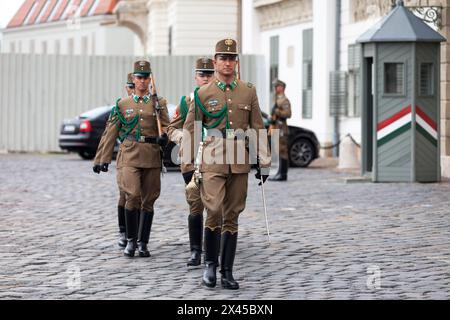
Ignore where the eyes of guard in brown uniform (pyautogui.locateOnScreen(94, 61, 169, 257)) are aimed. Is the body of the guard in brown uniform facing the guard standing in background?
no

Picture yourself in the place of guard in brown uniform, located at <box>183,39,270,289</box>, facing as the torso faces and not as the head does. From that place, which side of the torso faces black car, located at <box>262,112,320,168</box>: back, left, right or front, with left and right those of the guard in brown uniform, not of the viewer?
back

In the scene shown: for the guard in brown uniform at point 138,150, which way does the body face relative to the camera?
toward the camera

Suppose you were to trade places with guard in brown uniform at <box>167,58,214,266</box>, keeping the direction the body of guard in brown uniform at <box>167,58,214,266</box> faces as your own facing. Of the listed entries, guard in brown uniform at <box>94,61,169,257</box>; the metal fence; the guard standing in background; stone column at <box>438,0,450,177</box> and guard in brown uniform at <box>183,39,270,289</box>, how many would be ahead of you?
1

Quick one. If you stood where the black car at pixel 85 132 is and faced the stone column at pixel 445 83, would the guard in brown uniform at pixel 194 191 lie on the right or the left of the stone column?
right

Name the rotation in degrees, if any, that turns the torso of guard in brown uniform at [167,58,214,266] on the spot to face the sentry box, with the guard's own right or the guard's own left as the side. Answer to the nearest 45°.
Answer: approximately 180°

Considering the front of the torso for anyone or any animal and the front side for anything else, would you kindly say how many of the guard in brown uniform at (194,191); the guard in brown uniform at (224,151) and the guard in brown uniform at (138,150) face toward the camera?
3

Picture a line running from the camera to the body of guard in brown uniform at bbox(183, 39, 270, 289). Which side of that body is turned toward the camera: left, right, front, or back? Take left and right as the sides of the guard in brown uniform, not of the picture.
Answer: front

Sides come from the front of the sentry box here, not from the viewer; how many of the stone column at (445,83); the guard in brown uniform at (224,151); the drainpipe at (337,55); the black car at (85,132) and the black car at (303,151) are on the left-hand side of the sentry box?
1

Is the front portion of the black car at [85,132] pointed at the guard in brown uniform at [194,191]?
no

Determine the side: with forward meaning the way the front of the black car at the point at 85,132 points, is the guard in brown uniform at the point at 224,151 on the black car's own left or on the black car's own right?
on the black car's own right

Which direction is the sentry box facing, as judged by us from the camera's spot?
facing to the left of the viewer

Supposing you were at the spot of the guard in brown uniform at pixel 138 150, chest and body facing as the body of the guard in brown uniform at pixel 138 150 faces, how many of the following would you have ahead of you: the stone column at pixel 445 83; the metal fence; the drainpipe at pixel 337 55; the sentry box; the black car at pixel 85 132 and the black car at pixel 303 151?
0

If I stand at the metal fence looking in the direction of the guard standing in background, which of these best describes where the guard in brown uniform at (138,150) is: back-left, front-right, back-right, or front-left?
front-right

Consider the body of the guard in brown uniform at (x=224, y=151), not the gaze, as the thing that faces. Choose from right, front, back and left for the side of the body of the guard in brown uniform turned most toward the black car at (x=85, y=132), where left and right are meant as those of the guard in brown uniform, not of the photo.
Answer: back
